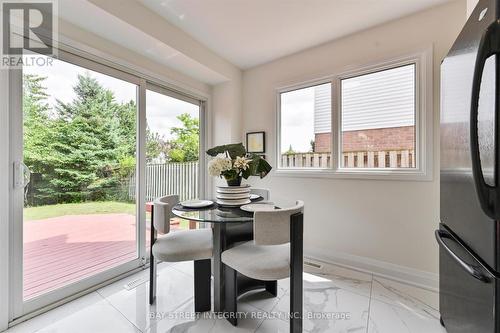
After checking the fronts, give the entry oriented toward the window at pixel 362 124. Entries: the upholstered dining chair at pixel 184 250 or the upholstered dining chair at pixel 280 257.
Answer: the upholstered dining chair at pixel 184 250

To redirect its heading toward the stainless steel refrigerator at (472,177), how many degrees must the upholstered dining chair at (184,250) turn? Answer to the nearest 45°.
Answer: approximately 45° to its right

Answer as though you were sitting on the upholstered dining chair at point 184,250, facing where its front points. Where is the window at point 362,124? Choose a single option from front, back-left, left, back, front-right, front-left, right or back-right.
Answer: front

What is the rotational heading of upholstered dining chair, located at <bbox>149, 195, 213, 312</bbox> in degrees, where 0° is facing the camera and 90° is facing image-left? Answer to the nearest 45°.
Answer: approximately 270°

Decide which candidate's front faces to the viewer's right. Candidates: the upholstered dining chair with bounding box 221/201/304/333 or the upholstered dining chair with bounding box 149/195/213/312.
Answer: the upholstered dining chair with bounding box 149/195/213/312

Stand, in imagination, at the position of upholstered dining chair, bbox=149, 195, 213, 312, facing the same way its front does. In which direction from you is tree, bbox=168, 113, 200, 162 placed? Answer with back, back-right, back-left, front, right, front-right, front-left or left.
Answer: left

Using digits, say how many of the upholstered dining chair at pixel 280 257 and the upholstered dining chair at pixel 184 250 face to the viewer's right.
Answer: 1

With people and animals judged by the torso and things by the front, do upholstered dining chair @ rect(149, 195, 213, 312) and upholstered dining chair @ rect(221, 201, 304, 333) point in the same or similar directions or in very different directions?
very different directions

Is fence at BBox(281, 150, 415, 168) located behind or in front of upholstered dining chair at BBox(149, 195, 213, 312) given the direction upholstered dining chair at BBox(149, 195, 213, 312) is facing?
in front

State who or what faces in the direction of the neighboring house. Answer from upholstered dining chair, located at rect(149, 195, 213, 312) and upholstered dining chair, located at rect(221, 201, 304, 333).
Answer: upholstered dining chair, located at rect(149, 195, 213, 312)

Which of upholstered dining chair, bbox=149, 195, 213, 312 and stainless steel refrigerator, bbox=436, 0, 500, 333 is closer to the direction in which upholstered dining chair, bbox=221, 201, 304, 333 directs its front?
the upholstered dining chair
